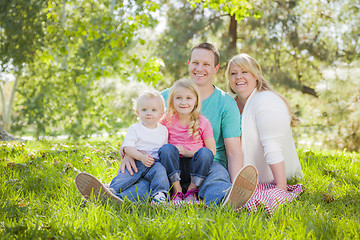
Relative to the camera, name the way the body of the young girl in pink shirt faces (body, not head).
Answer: toward the camera

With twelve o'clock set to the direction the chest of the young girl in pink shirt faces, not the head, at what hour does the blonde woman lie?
The blonde woman is roughly at 8 o'clock from the young girl in pink shirt.
